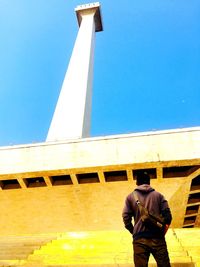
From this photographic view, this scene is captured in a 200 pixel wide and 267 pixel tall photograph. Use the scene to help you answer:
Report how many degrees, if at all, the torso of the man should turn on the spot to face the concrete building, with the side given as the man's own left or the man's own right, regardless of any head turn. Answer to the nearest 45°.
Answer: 0° — they already face it

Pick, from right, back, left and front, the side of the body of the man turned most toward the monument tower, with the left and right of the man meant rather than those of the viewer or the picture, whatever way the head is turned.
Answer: front

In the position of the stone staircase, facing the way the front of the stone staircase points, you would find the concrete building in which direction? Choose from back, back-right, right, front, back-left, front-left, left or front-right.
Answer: back

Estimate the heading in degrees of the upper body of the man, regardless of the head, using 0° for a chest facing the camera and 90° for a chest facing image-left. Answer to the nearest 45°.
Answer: approximately 180°

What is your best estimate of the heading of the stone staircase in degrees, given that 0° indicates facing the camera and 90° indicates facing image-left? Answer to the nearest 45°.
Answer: approximately 0°
